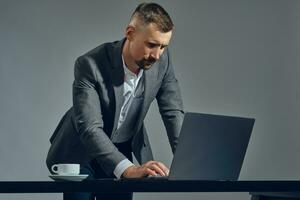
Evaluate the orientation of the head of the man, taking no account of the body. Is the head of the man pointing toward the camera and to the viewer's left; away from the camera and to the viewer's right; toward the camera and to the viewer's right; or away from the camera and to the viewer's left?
toward the camera and to the viewer's right

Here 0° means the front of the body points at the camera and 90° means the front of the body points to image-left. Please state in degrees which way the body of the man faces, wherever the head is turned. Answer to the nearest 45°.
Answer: approximately 315°
